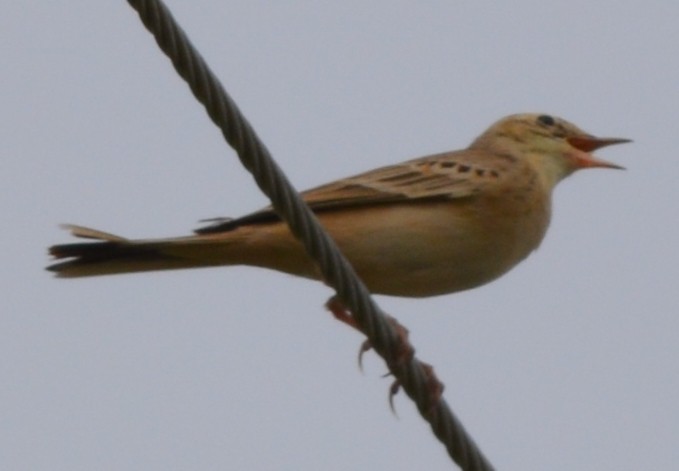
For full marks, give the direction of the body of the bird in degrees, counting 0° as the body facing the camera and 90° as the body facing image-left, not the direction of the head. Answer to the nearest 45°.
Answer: approximately 270°
